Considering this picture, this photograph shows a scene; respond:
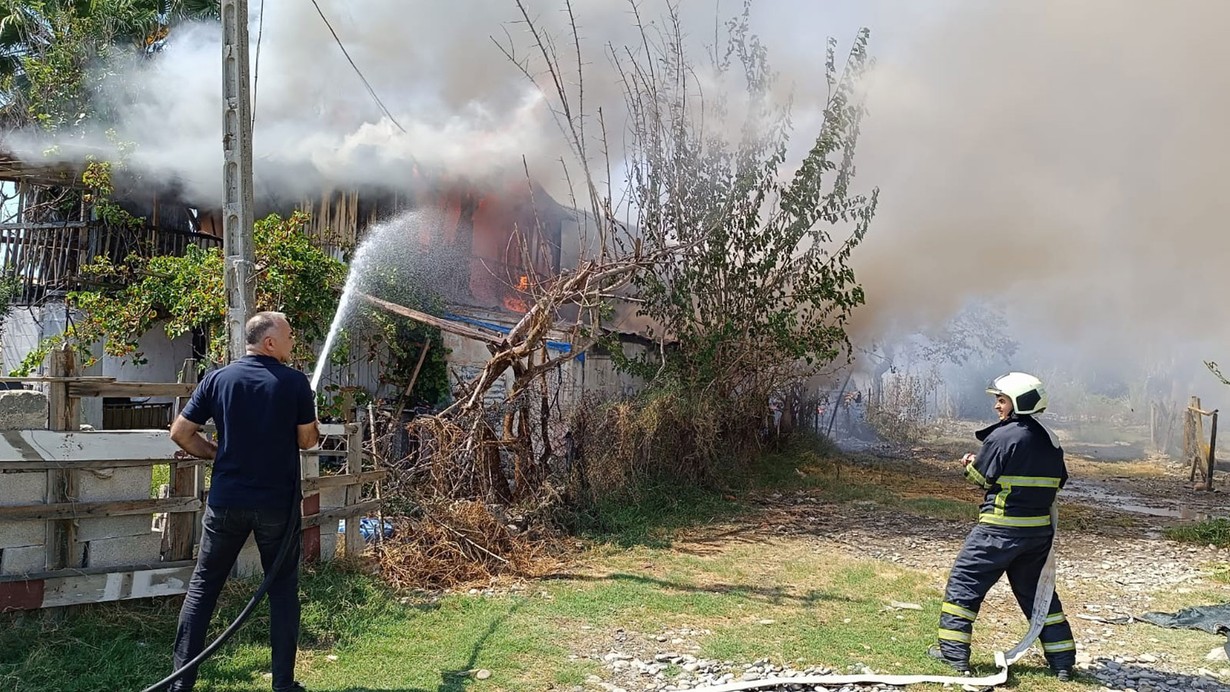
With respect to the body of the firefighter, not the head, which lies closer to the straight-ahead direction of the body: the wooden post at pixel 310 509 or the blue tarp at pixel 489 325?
the blue tarp

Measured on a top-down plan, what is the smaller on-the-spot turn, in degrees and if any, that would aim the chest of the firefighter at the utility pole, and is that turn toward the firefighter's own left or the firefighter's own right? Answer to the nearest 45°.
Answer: approximately 45° to the firefighter's own left

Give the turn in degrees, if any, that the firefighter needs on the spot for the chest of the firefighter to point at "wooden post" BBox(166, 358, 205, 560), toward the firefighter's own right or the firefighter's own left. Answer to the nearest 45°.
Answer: approximately 45° to the firefighter's own left

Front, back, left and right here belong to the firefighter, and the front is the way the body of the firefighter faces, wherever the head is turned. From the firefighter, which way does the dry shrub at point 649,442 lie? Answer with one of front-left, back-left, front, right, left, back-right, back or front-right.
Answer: front

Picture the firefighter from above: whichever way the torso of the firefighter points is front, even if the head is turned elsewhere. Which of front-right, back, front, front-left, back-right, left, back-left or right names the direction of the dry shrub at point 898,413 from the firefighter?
front-right

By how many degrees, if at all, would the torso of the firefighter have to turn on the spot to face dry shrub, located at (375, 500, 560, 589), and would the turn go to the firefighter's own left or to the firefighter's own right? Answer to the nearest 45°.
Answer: approximately 45° to the firefighter's own left

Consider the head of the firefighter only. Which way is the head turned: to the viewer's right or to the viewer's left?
to the viewer's left

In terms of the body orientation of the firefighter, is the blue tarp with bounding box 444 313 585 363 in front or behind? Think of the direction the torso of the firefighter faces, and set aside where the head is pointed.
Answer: in front

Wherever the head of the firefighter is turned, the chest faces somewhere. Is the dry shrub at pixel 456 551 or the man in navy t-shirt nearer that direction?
the dry shrub

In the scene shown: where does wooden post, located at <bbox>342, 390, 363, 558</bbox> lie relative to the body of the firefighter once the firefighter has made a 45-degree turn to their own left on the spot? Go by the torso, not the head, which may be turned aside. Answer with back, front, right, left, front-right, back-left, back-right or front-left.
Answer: front

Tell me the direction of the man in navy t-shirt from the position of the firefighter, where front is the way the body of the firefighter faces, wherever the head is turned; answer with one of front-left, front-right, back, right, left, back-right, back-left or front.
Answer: left

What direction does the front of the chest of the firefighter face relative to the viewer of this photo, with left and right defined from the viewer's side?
facing away from the viewer and to the left of the viewer
